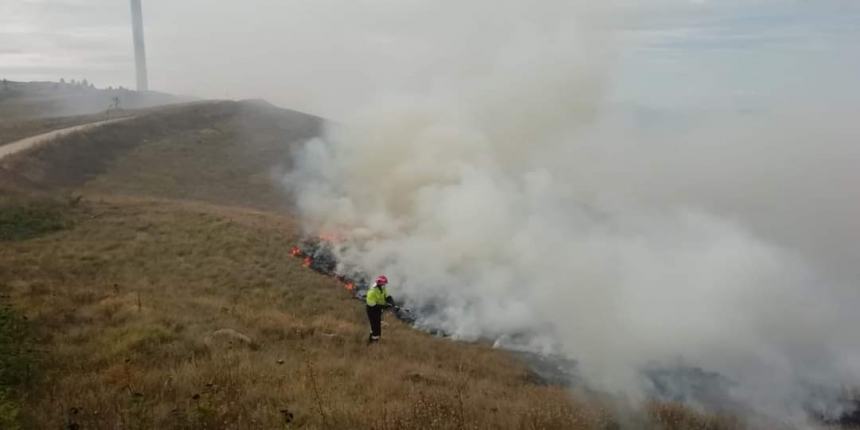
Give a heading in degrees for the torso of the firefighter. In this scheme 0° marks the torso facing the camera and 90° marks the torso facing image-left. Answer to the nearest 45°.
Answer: approximately 270°

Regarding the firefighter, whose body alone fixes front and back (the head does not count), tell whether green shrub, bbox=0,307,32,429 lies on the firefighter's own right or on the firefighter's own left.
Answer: on the firefighter's own right
